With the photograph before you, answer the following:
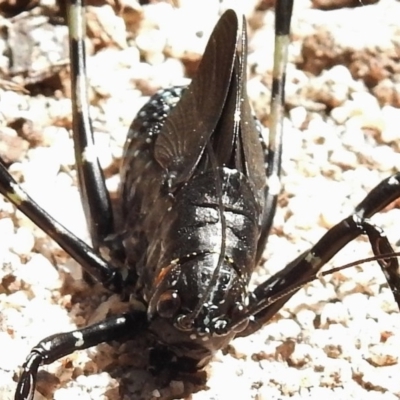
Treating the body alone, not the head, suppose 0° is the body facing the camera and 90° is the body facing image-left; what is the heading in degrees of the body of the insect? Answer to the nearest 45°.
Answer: approximately 0°
